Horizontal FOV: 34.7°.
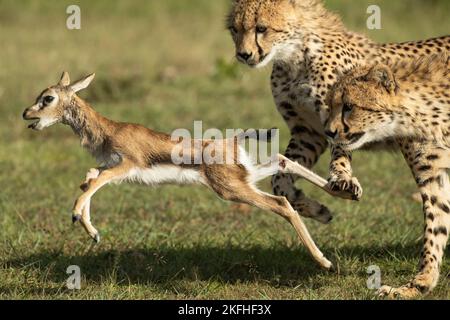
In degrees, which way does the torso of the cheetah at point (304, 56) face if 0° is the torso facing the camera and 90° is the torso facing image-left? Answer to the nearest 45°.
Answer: approximately 45°

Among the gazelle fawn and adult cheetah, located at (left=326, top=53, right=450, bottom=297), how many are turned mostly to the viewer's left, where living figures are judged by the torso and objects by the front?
2

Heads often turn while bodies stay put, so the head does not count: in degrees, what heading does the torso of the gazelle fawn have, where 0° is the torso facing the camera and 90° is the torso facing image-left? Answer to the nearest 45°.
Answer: approximately 90°

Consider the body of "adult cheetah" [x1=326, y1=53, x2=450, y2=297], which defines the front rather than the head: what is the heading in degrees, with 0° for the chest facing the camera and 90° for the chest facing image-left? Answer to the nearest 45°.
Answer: approximately 90°

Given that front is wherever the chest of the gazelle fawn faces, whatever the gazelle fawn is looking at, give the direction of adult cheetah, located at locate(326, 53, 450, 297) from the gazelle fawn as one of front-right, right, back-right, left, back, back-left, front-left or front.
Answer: back

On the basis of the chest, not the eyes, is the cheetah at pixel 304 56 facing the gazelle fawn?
yes
